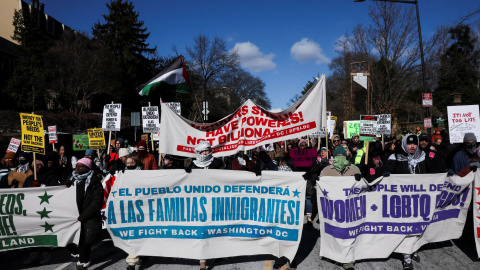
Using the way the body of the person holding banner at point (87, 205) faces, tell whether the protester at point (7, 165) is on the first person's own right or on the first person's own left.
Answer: on the first person's own right

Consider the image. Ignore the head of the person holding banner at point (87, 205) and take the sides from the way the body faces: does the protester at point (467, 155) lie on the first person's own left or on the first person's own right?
on the first person's own left

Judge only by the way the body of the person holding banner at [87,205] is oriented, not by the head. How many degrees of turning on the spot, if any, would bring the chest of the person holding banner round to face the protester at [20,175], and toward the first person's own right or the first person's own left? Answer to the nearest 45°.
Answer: approximately 90° to the first person's own right

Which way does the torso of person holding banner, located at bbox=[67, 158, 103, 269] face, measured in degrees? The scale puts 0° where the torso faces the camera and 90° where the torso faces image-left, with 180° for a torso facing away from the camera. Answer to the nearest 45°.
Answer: approximately 45°

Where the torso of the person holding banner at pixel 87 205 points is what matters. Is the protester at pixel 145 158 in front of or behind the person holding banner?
behind

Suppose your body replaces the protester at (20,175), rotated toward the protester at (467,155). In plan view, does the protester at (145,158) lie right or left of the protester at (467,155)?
left
